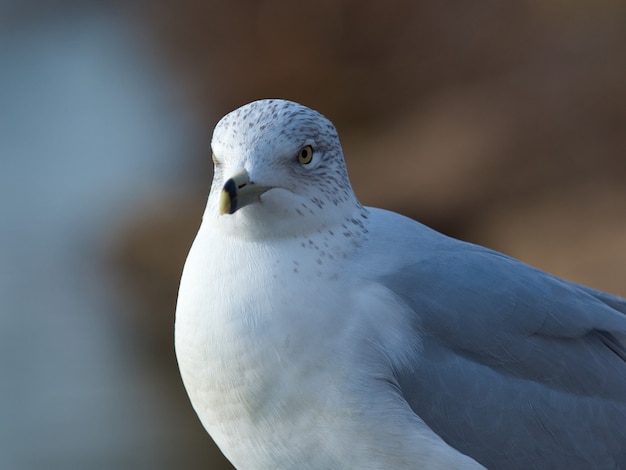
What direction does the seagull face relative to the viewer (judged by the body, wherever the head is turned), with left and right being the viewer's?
facing the viewer and to the left of the viewer
